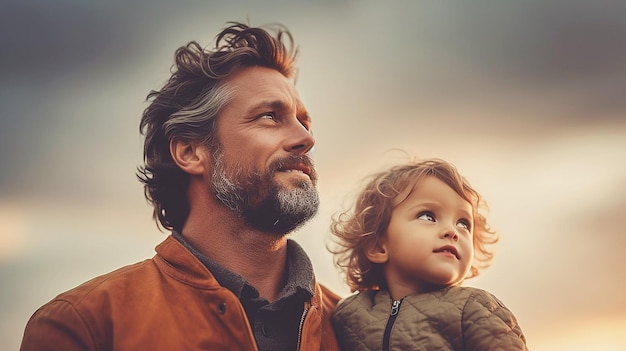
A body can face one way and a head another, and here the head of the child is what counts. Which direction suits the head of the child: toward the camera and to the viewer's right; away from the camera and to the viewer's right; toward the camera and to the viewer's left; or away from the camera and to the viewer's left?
toward the camera and to the viewer's right

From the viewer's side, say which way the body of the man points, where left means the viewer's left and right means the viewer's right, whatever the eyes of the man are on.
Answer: facing the viewer and to the right of the viewer
